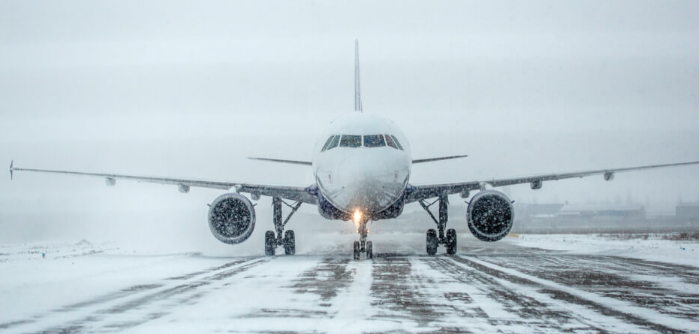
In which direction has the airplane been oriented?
toward the camera
